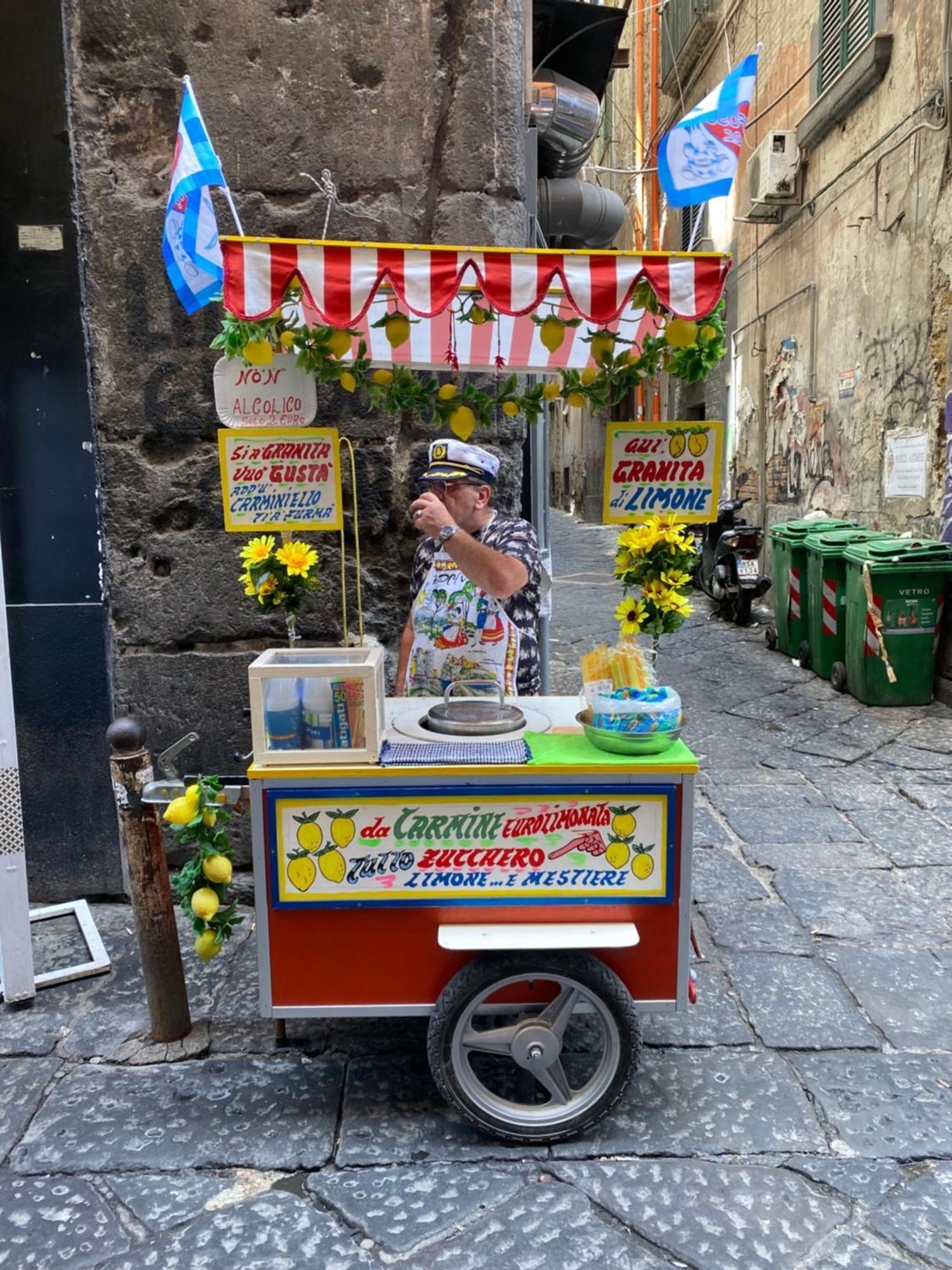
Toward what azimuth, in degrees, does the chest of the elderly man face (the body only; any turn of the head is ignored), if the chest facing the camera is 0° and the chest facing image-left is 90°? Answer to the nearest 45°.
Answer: approximately 45°

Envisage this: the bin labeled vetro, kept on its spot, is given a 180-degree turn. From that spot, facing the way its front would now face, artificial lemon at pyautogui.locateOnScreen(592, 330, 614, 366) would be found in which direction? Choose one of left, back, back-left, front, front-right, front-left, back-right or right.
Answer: back

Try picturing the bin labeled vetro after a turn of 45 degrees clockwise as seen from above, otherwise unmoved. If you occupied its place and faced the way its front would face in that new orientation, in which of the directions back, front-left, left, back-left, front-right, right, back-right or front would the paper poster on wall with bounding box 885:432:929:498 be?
back-right

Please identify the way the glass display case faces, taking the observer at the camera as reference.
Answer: facing the viewer

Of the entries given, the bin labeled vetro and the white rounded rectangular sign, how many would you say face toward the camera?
2

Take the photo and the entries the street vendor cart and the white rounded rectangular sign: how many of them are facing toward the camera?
2

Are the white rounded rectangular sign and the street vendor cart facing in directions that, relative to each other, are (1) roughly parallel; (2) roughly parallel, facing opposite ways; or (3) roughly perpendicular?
roughly parallel

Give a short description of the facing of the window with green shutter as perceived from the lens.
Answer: facing the viewer and to the left of the viewer

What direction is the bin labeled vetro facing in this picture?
toward the camera

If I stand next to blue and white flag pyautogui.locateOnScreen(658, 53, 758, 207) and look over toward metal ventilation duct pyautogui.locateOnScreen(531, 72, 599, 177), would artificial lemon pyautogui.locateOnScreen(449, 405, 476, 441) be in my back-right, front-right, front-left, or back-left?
front-left

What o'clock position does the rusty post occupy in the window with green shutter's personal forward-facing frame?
The rusty post is roughly at 11 o'clock from the window with green shutter.

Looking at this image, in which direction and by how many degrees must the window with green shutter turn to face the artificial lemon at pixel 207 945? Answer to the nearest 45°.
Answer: approximately 45° to its left
